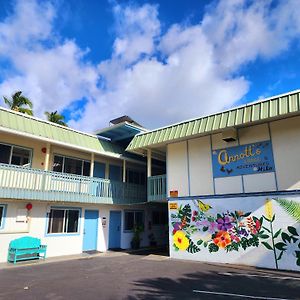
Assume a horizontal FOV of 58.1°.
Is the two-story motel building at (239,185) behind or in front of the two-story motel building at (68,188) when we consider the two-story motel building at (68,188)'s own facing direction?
in front

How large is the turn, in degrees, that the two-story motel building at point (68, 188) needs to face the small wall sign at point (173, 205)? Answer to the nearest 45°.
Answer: approximately 45° to its left

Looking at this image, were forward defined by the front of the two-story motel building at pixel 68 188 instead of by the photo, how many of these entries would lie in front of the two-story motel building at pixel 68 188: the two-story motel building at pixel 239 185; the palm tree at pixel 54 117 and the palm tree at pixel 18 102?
1

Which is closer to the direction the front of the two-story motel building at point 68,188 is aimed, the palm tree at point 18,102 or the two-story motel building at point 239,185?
the two-story motel building

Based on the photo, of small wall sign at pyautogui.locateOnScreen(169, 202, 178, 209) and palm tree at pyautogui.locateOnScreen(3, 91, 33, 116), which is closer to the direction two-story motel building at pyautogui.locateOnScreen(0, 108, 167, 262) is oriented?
the small wall sign

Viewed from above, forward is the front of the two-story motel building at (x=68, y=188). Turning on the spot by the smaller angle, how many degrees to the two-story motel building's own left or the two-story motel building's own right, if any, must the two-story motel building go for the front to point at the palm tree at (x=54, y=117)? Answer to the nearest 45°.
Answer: approximately 135° to the two-story motel building's own left

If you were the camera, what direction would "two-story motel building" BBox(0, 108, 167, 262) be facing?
facing the viewer and to the right of the viewer

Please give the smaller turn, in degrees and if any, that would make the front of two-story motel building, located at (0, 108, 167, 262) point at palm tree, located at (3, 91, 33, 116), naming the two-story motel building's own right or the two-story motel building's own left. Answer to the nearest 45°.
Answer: approximately 180°
